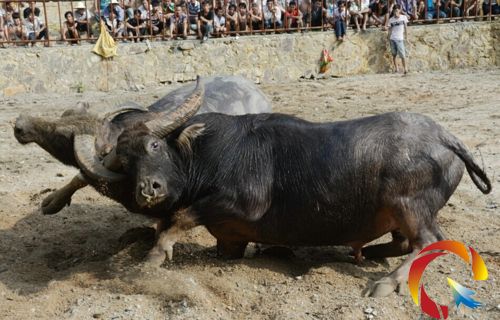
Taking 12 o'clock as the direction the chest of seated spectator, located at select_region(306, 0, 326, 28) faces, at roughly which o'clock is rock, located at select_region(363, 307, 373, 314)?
The rock is roughly at 12 o'clock from the seated spectator.

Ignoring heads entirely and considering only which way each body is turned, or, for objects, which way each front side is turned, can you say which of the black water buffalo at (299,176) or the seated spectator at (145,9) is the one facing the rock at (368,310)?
the seated spectator

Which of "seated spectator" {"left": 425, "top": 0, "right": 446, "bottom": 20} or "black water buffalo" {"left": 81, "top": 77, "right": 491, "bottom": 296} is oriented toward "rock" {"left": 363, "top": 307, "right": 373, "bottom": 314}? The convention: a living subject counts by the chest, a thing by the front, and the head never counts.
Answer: the seated spectator

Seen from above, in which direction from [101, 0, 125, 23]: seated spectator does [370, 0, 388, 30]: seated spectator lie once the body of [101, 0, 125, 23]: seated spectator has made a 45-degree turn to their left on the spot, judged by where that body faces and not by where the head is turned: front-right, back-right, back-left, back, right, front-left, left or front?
front-left

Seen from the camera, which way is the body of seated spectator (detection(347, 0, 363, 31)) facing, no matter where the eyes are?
toward the camera

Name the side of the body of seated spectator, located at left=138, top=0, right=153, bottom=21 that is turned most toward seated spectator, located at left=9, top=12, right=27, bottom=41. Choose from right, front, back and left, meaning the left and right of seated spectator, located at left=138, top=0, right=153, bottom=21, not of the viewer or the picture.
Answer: right

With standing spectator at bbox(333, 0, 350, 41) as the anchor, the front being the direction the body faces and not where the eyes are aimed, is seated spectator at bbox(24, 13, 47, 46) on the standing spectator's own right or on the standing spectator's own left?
on the standing spectator's own right

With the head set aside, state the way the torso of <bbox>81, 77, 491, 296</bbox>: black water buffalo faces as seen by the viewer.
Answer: to the viewer's left

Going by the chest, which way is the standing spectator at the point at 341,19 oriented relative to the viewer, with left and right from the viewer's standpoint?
facing the viewer

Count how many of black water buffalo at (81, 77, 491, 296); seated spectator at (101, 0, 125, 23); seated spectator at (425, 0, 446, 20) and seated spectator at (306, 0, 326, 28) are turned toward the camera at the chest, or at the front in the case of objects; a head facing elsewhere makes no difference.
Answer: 3

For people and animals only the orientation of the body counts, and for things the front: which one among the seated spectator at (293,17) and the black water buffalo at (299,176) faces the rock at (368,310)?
the seated spectator

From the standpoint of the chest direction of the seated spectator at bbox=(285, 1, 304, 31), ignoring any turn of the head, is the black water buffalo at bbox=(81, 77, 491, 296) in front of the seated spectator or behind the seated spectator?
in front

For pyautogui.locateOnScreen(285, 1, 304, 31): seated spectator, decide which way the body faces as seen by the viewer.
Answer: toward the camera

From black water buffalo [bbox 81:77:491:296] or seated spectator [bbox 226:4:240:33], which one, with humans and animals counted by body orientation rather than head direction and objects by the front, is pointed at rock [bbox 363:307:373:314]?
the seated spectator

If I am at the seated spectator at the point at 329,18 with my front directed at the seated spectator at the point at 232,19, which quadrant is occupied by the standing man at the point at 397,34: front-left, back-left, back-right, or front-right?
back-left

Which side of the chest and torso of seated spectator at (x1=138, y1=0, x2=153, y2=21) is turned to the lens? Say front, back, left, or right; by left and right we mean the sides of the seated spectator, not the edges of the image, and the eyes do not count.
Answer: front
